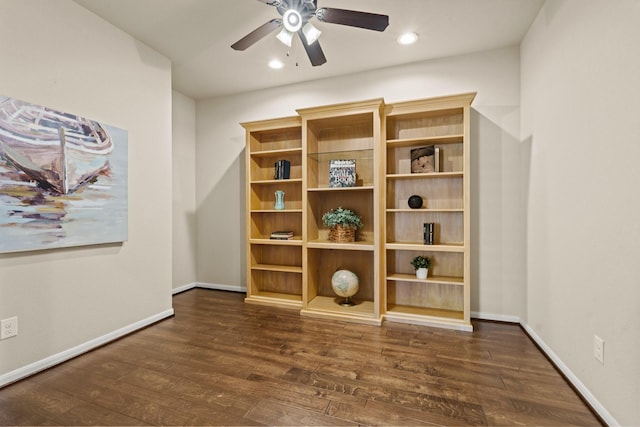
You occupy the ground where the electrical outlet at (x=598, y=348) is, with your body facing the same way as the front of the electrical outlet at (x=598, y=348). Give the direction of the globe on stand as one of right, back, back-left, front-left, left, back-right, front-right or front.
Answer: front-right

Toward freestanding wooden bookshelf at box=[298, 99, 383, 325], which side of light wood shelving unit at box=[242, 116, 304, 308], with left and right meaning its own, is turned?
left

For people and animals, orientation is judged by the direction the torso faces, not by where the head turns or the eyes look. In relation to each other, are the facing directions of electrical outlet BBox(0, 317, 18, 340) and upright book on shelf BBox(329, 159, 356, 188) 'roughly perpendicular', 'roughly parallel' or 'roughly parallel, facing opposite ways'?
roughly perpendicular

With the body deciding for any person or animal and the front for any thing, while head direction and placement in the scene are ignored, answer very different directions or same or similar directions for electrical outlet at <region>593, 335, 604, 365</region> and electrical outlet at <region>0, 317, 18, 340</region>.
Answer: very different directions

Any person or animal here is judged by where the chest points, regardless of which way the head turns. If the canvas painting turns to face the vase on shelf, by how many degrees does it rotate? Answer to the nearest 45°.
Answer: approximately 45° to its left

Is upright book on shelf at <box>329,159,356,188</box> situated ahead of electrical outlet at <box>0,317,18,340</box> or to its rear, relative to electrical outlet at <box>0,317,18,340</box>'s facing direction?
ahead

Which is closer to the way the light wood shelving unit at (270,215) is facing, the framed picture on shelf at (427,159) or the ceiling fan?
the ceiling fan

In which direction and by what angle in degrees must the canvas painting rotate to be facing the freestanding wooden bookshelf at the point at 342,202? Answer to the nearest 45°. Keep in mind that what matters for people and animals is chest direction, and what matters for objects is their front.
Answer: approximately 45° to its left

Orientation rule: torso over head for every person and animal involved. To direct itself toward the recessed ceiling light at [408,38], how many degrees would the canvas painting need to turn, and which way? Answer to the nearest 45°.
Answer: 0° — it already faces it

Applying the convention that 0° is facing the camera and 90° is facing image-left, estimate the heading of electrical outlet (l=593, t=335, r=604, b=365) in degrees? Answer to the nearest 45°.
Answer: approximately 45°

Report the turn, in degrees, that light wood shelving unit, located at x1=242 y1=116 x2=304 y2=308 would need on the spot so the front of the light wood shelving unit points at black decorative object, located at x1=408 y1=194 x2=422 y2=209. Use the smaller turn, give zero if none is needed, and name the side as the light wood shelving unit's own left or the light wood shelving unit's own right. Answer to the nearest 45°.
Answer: approximately 90° to the light wood shelving unit's own left

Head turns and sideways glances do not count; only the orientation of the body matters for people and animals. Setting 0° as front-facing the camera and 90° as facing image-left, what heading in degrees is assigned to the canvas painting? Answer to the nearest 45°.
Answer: approximately 315°
